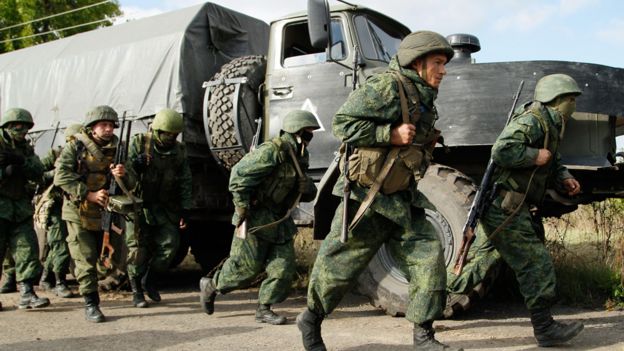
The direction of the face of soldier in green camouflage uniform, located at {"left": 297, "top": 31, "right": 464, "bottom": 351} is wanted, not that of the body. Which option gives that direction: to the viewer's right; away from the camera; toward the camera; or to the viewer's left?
to the viewer's right

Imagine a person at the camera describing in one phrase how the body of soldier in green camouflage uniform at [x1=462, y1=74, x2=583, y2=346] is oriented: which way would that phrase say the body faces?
to the viewer's right

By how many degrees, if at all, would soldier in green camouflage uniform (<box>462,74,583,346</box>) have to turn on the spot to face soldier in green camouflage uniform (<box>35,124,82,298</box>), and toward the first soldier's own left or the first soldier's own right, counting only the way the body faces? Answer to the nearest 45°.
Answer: approximately 180°

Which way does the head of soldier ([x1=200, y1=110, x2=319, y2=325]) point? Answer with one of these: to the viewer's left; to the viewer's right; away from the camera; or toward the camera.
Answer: to the viewer's right

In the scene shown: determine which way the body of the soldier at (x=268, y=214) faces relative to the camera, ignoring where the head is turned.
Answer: to the viewer's right

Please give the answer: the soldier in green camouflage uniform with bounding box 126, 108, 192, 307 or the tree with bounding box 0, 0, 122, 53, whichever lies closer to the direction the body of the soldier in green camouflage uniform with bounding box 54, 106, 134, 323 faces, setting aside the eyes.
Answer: the soldier in green camouflage uniform

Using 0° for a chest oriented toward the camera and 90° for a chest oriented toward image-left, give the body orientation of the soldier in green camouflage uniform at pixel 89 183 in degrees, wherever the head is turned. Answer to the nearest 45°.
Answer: approximately 315°
